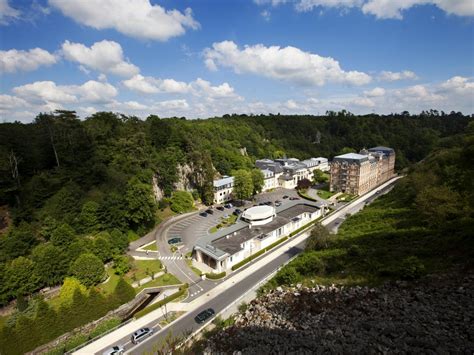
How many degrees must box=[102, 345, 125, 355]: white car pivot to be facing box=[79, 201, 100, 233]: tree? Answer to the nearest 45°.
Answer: approximately 135° to its right

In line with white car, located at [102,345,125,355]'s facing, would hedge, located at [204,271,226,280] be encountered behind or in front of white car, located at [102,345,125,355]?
behind

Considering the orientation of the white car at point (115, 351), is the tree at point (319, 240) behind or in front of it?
behind

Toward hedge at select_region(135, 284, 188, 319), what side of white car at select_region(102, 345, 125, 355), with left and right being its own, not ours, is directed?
back

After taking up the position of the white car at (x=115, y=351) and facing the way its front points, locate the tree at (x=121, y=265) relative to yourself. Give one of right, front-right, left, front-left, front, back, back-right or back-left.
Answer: back-right

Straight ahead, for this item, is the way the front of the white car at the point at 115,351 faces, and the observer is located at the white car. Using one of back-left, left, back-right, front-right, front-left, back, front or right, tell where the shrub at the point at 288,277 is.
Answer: back-left

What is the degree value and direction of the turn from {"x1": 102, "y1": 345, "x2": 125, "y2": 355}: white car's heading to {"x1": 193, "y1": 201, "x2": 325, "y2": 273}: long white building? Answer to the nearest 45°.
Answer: approximately 180°

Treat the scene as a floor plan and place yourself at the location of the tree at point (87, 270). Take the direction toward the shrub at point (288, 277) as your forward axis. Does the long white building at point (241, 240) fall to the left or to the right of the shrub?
left

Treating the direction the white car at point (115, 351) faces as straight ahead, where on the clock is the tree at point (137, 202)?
The tree is roughly at 5 o'clock from the white car.

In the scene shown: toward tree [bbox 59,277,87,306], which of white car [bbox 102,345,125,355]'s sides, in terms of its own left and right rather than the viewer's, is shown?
right

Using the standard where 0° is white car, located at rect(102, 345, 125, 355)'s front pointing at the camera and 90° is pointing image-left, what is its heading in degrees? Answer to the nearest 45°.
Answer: approximately 45°
